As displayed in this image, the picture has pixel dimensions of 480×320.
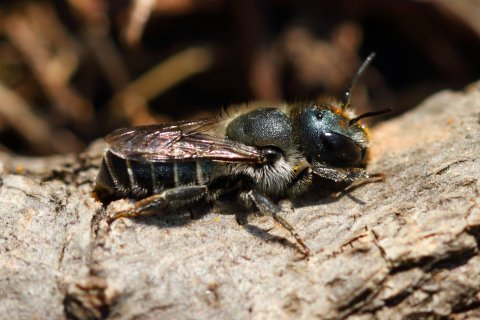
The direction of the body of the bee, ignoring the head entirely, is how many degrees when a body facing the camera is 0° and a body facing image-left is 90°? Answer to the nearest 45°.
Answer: approximately 270°
